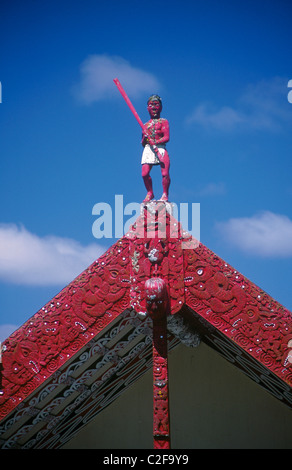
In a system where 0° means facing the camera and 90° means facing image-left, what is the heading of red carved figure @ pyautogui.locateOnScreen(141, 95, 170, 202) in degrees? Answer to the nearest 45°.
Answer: approximately 0°
